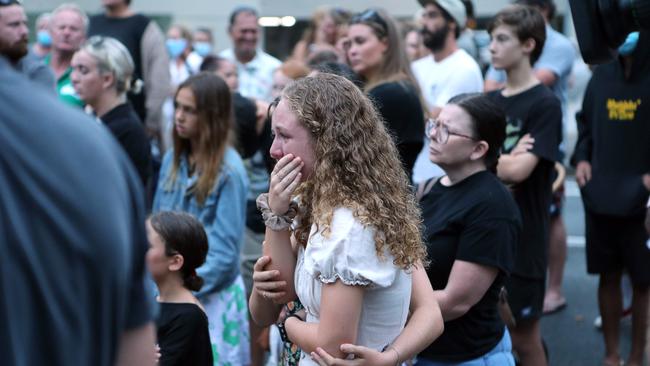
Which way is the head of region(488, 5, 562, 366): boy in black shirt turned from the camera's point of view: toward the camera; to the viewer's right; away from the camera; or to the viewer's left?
to the viewer's left

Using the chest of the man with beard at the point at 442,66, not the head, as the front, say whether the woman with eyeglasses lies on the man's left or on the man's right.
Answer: on the man's left

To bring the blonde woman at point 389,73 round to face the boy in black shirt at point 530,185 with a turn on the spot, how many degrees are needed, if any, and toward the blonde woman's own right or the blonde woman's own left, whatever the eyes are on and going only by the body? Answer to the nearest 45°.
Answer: approximately 135° to the blonde woman's own left

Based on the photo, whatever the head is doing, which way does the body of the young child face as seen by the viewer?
to the viewer's left

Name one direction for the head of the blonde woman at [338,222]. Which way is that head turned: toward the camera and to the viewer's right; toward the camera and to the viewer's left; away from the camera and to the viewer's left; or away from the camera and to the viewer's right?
toward the camera and to the viewer's left

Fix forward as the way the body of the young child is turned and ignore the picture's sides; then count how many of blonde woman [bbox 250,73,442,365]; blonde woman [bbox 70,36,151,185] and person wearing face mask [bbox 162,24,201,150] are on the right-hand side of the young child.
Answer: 2
